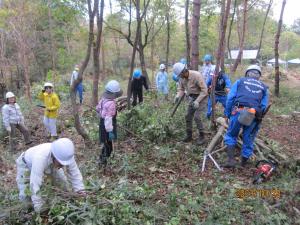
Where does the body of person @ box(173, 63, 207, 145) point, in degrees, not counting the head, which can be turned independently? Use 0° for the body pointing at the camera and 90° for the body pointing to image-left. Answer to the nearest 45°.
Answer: approximately 45°

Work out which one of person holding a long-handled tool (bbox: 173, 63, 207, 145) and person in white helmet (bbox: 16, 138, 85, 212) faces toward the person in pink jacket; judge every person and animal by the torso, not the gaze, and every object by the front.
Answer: the person holding a long-handled tool

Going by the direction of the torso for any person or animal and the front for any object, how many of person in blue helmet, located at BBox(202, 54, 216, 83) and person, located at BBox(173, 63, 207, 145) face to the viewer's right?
0

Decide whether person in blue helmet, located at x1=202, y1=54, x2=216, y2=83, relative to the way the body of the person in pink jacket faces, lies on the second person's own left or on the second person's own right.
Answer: on the second person's own left

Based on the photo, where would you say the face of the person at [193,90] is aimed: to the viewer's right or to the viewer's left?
to the viewer's left

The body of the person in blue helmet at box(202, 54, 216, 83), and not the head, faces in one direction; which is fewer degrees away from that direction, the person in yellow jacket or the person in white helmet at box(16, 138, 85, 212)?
the person in white helmet

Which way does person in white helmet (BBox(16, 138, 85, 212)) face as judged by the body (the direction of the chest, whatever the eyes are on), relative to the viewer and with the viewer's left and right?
facing the viewer and to the right of the viewer

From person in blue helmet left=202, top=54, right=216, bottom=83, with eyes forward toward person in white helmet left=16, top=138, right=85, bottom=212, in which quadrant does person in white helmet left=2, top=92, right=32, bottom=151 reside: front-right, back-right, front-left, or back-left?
front-right

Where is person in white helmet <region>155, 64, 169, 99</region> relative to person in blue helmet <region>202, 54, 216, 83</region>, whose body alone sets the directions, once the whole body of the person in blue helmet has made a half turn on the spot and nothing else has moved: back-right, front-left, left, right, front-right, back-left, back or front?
front-left

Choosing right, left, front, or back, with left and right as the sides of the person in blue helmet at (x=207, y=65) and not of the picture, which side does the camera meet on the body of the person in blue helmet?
front
